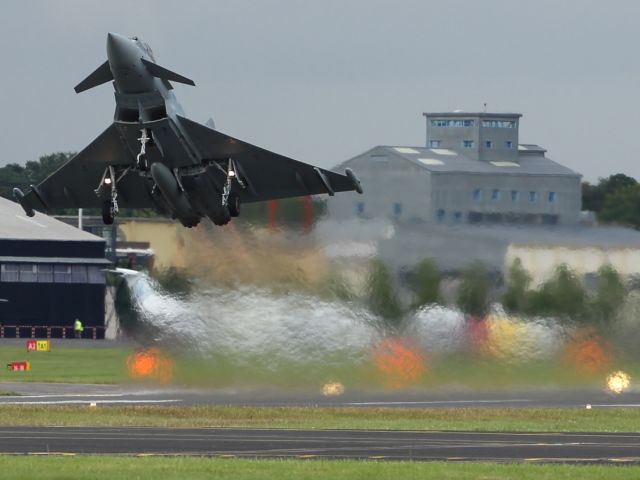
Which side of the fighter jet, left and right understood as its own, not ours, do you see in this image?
front

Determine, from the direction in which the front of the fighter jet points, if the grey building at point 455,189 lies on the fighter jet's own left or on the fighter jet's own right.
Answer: on the fighter jet's own left
